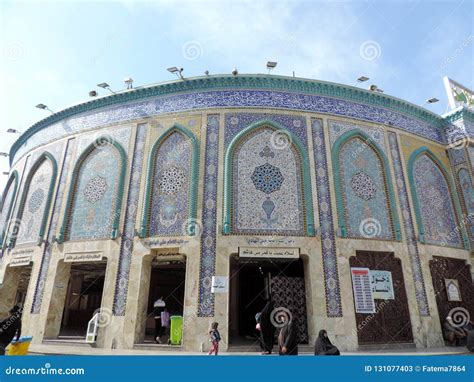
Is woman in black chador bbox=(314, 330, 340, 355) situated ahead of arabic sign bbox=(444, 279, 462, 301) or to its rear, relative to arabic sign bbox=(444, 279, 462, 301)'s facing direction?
ahead

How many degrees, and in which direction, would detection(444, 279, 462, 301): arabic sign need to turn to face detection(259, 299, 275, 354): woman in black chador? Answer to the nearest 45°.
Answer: approximately 45° to its right

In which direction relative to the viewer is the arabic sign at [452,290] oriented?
toward the camera
